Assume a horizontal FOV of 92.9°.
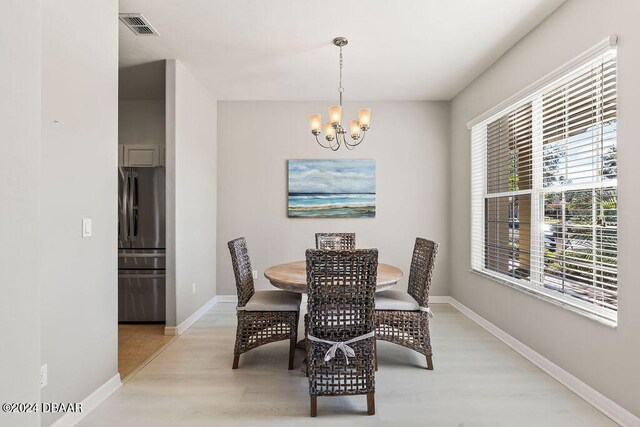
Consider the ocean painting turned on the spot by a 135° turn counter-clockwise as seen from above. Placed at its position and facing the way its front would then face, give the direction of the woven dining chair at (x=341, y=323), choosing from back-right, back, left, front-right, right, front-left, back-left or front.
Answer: back-right

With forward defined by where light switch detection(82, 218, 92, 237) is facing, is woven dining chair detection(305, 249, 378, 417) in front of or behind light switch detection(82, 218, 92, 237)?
in front

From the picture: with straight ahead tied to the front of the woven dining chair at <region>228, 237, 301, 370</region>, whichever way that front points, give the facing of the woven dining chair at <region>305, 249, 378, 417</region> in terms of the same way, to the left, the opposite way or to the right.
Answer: to the left

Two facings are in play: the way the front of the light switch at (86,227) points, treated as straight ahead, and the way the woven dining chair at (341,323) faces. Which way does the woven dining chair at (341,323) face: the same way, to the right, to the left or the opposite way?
to the left

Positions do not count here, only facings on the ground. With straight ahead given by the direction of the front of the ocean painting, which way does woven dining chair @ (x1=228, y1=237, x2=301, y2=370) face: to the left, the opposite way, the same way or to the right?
to the left

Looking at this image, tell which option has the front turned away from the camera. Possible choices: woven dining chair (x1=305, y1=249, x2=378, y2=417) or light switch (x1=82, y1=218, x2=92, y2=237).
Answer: the woven dining chair

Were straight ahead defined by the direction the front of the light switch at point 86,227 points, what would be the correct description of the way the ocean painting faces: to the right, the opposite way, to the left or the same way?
to the right

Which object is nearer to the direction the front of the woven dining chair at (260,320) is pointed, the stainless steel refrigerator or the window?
the window

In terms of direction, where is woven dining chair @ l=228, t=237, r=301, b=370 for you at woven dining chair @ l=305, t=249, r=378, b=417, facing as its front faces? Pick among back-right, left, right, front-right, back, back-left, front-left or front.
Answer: front-left

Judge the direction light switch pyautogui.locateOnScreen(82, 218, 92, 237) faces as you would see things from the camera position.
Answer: facing the viewer and to the right of the viewer

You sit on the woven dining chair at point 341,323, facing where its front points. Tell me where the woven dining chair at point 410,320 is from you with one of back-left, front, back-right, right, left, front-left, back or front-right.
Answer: front-right

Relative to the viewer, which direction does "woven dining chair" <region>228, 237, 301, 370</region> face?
to the viewer's right

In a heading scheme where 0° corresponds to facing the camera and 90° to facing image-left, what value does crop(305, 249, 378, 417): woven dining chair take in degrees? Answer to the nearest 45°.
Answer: approximately 180°
